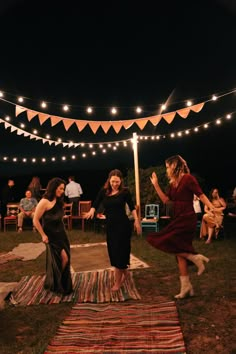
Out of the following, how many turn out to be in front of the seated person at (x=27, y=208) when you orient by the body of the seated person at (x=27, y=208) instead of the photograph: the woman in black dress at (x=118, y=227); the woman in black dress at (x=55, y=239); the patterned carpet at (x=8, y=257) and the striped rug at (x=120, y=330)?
4

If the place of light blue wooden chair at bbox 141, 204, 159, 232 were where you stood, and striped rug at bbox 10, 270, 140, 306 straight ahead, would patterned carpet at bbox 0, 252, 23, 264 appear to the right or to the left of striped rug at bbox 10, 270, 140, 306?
right

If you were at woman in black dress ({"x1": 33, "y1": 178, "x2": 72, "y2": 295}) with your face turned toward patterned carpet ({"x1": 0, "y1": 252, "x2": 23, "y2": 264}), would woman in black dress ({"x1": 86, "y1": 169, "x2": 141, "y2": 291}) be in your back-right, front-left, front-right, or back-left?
back-right

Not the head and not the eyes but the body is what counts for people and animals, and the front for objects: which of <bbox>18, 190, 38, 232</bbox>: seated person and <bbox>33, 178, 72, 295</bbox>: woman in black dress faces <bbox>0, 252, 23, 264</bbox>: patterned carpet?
the seated person

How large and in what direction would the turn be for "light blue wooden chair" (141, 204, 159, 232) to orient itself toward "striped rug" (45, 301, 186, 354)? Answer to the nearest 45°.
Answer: approximately 45° to its left

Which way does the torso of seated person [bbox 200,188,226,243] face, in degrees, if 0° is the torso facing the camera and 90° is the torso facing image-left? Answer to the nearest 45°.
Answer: approximately 45°

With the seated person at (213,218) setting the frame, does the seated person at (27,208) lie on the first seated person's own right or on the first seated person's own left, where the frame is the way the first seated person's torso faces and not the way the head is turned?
on the first seated person's own right

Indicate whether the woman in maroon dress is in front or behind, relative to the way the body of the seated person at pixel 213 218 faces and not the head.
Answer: in front
